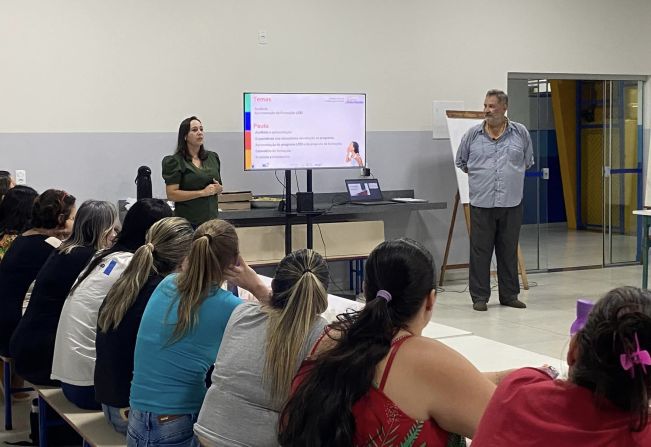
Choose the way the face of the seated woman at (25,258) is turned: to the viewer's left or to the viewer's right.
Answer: to the viewer's right

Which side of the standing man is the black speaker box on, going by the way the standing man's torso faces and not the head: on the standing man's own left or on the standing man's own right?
on the standing man's own right

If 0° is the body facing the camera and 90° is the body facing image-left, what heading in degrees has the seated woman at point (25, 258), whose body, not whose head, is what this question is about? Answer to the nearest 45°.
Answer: approximately 225°

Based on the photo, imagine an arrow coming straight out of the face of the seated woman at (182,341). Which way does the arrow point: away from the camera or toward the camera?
away from the camera

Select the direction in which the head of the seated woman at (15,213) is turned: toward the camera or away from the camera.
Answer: away from the camera

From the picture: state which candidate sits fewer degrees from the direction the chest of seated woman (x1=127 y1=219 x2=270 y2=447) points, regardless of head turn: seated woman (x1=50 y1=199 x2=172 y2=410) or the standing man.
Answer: the standing man

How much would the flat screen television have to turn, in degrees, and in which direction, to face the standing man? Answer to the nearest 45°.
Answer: approximately 90° to its left

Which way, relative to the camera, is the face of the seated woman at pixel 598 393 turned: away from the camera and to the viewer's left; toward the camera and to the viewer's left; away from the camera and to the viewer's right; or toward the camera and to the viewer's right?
away from the camera and to the viewer's left

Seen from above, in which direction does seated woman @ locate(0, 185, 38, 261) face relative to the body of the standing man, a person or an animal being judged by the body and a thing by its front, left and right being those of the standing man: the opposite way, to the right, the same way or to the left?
the opposite way

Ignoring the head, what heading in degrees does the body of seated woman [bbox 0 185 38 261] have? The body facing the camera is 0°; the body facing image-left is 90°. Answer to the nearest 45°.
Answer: approximately 225°
